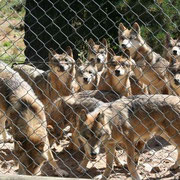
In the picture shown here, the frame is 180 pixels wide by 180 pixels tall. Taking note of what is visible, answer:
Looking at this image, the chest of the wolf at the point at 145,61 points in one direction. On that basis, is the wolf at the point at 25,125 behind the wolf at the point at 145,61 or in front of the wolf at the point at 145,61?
in front

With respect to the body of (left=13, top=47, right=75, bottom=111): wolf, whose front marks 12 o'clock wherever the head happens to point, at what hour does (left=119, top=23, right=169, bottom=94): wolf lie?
(left=119, top=23, right=169, bottom=94): wolf is roughly at 10 o'clock from (left=13, top=47, right=75, bottom=111): wolf.

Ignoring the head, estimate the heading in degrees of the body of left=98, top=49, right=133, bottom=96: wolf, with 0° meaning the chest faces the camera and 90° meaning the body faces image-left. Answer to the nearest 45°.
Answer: approximately 0°

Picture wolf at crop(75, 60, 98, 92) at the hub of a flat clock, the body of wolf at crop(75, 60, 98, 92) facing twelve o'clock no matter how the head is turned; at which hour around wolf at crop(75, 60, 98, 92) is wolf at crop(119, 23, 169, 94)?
wolf at crop(119, 23, 169, 94) is roughly at 8 o'clock from wolf at crop(75, 60, 98, 92).

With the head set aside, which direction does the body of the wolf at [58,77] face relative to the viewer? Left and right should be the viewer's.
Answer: facing the viewer and to the right of the viewer

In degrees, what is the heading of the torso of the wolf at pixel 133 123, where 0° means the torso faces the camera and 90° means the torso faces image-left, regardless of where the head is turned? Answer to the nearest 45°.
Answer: approximately 45°

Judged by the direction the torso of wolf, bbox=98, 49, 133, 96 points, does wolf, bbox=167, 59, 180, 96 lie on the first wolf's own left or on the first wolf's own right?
on the first wolf's own left

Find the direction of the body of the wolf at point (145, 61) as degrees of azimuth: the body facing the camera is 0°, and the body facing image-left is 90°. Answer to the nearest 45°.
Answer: approximately 45°

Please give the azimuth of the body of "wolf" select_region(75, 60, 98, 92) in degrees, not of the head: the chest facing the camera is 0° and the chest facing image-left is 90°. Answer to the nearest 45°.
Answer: approximately 0°

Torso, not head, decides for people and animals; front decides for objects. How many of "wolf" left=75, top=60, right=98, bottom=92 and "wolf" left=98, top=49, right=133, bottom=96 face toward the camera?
2
